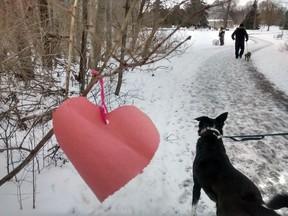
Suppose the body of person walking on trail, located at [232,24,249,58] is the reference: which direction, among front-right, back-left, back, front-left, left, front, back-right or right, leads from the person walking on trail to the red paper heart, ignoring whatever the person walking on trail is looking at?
back

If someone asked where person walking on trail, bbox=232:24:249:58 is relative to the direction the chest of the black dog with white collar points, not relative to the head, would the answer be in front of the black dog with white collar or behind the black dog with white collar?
in front

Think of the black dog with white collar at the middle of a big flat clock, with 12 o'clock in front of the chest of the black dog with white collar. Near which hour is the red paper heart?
The red paper heart is roughly at 8 o'clock from the black dog with white collar.

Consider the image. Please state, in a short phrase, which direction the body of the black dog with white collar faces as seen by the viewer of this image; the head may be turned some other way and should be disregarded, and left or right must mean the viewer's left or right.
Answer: facing away from the viewer and to the left of the viewer

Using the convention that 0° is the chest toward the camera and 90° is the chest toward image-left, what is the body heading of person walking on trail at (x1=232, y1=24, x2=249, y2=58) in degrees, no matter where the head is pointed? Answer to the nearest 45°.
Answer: approximately 180°

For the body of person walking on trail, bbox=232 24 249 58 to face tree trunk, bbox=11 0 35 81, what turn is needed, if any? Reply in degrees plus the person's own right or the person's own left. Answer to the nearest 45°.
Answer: approximately 180°

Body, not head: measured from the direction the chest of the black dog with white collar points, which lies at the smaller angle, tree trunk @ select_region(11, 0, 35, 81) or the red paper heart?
the tree trunk

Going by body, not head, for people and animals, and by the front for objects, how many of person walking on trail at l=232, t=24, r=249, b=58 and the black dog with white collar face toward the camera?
0

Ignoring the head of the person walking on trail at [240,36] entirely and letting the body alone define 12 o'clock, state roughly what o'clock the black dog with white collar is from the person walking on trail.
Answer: The black dog with white collar is roughly at 6 o'clock from the person walking on trail.
